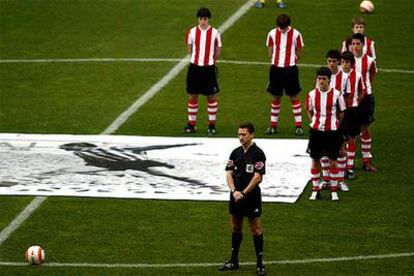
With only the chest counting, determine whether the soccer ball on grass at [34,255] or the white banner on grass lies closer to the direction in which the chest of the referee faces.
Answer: the soccer ball on grass

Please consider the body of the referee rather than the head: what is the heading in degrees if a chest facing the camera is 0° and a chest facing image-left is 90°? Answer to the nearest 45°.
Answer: approximately 45°

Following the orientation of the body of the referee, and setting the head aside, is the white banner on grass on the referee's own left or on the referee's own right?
on the referee's own right

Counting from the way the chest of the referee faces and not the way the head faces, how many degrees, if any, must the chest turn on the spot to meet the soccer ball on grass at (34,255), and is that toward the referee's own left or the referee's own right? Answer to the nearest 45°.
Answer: approximately 45° to the referee's own right
